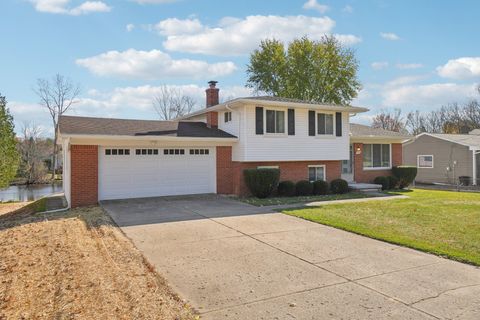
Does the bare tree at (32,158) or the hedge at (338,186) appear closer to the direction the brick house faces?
the hedge

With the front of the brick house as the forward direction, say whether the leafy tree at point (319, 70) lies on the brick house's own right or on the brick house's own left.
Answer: on the brick house's own left

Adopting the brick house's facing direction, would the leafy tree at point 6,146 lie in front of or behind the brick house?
behind

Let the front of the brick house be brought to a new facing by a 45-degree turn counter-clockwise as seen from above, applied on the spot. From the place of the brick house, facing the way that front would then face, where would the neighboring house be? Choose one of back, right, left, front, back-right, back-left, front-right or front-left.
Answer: front-left

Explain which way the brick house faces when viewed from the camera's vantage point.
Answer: facing the viewer and to the right of the viewer

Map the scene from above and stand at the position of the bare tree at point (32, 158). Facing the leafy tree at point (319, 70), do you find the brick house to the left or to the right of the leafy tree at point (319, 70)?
right

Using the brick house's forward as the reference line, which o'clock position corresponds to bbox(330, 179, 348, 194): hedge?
The hedge is roughly at 10 o'clock from the brick house.

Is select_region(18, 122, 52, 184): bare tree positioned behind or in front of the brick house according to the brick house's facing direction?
behind

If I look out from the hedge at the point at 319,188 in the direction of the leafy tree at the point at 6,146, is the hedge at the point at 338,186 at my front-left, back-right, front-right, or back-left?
back-right
